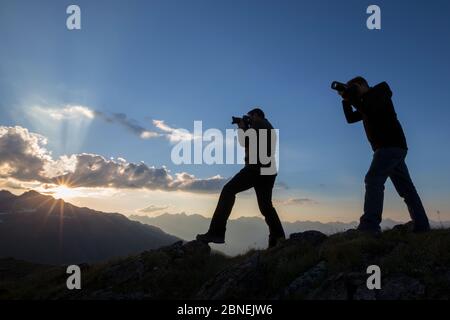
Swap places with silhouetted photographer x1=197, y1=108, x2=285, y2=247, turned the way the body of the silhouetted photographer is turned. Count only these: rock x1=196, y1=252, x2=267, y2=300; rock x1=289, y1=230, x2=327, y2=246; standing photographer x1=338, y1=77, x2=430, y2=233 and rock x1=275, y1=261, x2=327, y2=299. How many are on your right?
0

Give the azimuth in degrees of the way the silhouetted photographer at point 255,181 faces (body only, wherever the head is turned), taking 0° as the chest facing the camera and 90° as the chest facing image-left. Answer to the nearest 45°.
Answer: approximately 90°

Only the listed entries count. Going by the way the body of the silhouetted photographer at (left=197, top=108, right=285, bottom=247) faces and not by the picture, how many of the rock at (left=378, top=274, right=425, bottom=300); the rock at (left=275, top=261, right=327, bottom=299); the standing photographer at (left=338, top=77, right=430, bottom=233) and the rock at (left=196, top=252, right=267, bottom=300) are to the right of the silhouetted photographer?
0

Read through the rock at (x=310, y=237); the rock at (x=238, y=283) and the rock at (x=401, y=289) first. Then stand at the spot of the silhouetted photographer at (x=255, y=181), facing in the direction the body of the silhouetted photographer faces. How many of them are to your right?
0

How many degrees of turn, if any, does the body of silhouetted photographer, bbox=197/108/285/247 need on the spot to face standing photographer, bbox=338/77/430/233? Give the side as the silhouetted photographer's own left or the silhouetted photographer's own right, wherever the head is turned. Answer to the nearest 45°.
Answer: approximately 135° to the silhouetted photographer's own left

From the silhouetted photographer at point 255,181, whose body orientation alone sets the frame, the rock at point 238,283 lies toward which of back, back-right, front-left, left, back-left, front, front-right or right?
left

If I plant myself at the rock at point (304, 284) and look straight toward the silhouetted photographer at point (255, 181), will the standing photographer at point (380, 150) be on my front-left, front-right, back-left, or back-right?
front-right

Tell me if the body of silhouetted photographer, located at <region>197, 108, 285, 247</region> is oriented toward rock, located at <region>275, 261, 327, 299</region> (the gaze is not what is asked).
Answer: no

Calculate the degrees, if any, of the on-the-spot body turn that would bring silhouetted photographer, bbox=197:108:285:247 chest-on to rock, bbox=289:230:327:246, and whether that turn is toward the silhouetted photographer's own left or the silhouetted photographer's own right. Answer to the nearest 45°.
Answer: approximately 135° to the silhouetted photographer's own left

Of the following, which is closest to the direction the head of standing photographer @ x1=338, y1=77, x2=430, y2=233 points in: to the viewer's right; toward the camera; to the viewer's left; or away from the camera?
to the viewer's left

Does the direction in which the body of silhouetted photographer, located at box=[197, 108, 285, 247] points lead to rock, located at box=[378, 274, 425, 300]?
no
